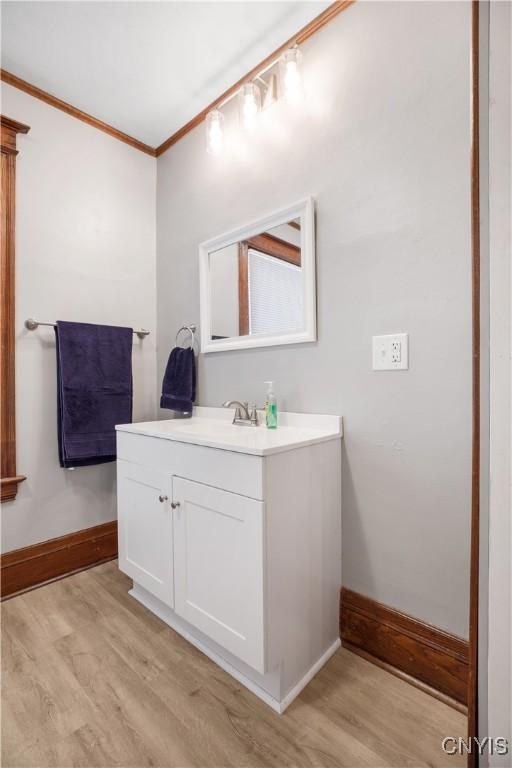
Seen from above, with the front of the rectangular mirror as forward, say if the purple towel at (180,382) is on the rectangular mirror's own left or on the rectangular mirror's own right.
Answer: on the rectangular mirror's own right

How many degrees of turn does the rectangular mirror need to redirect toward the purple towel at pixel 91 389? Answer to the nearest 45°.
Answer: approximately 45° to its right

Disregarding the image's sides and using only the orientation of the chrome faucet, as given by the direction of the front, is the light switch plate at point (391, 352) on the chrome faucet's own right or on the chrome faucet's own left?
on the chrome faucet's own left

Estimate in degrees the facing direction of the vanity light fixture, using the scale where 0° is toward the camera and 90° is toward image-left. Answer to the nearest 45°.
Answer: approximately 45°

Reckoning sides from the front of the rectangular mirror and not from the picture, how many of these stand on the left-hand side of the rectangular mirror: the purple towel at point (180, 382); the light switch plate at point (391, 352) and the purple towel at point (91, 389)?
1

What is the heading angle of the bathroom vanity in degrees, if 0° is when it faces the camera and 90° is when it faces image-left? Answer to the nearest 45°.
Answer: approximately 45°

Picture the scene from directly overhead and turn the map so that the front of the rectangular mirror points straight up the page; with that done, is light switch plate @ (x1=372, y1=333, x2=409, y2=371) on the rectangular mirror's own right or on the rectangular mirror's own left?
on the rectangular mirror's own left

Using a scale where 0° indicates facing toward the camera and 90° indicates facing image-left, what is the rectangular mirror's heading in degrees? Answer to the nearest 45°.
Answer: approximately 45°

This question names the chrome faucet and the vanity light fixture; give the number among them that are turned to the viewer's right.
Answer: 0

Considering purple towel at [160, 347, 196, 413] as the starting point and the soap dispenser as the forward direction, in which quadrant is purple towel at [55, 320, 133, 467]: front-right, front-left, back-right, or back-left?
back-right
